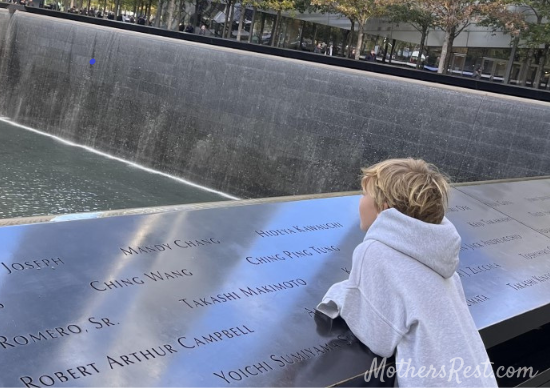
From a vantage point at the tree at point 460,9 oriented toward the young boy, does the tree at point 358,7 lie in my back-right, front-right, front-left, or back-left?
back-right

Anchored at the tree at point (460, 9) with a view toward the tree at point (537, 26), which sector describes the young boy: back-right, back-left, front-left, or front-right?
back-right

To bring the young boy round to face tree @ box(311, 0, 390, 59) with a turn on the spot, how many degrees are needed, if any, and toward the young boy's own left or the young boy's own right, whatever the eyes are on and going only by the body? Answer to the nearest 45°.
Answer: approximately 45° to the young boy's own right

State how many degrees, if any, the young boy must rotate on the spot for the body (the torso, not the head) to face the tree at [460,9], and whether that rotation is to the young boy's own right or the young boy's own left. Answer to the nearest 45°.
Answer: approximately 45° to the young boy's own right

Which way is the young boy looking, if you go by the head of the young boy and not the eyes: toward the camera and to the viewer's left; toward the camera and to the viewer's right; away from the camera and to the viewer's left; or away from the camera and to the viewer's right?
away from the camera and to the viewer's left

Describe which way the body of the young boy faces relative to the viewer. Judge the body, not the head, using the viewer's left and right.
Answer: facing away from the viewer and to the left of the viewer
